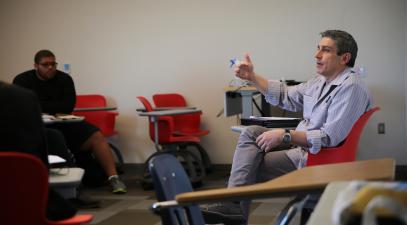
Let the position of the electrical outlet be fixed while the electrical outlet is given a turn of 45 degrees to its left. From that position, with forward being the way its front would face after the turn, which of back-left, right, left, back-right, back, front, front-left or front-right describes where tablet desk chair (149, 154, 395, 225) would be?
front-right

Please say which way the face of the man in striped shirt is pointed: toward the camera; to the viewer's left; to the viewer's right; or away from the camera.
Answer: to the viewer's left

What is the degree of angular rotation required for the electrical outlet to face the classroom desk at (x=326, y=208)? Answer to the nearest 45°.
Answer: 0° — it already faces it

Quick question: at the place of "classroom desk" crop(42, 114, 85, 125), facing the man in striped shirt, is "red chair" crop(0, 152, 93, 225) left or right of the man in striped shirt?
right

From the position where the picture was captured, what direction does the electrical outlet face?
facing the viewer

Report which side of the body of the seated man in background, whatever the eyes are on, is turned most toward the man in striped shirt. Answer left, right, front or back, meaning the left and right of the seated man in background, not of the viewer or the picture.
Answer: front

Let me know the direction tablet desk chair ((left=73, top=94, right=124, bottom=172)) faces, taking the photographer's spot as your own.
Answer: facing the viewer and to the right of the viewer

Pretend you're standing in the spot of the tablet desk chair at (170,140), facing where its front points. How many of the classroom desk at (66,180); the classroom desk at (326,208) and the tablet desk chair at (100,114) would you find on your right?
2
